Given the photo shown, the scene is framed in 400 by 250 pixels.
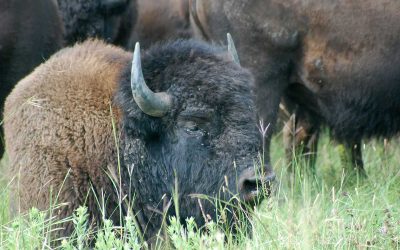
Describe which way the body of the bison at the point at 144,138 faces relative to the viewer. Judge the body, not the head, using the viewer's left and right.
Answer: facing the viewer and to the right of the viewer

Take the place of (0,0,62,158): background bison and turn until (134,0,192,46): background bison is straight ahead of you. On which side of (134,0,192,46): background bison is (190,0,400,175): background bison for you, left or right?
right

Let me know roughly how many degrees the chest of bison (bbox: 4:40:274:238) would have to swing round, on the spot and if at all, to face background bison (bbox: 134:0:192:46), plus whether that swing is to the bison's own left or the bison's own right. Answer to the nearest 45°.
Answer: approximately 135° to the bison's own left

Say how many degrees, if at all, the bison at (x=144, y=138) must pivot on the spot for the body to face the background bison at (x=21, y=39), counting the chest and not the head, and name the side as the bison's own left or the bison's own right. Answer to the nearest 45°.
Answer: approximately 180°

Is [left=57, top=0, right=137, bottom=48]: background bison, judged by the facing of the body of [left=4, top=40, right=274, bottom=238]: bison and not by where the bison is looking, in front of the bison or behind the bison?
behind

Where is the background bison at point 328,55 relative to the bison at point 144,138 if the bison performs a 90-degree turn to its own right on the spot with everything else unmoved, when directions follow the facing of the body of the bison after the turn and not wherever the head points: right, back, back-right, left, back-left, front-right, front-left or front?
back

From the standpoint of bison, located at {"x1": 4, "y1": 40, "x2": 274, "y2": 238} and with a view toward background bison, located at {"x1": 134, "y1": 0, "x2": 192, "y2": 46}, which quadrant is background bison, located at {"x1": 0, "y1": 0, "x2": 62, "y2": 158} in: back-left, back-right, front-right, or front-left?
front-left
